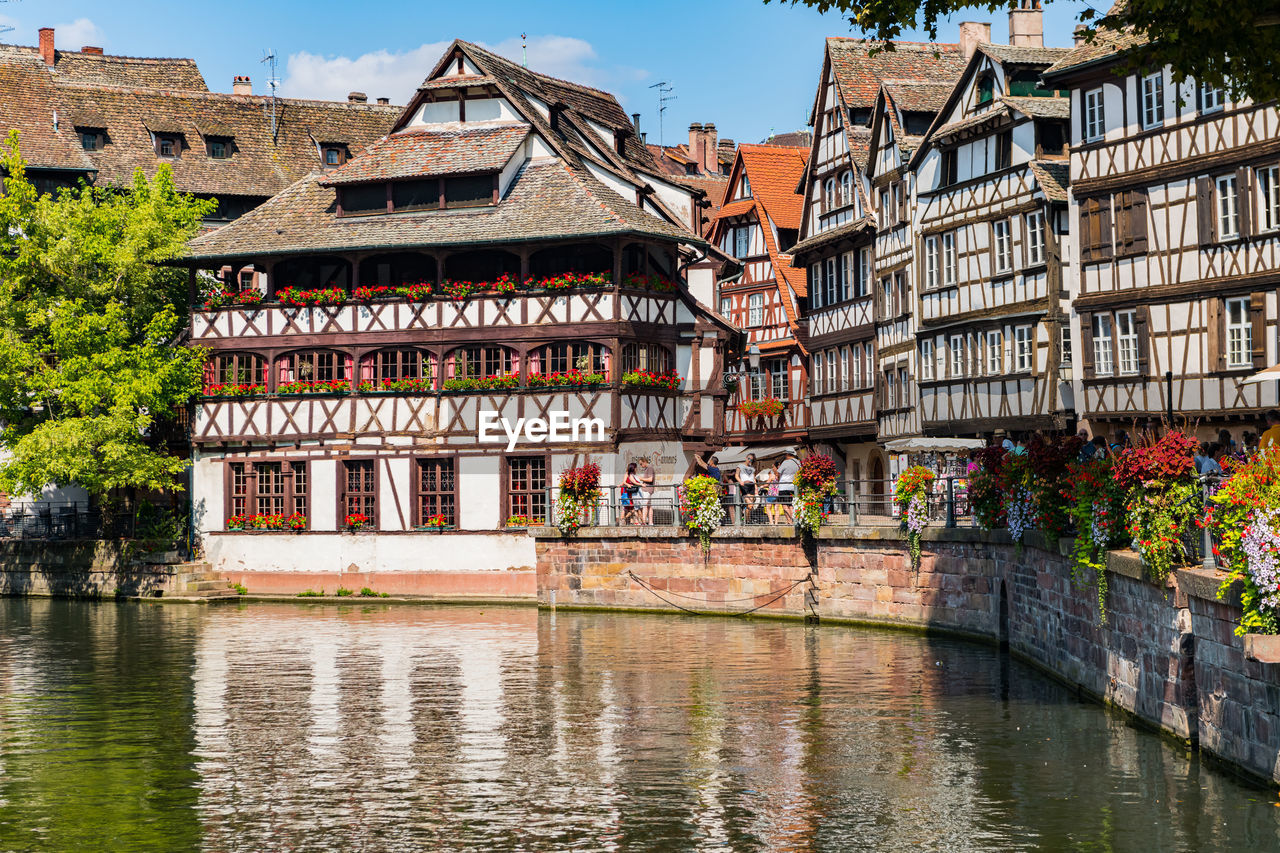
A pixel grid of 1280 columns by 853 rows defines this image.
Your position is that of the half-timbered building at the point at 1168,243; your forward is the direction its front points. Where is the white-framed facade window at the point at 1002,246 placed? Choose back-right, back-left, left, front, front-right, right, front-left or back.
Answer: right

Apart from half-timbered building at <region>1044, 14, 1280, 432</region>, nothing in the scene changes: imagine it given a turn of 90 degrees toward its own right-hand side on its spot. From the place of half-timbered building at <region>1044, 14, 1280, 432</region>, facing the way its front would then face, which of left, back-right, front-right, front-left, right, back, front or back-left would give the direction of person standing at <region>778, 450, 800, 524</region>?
front-left

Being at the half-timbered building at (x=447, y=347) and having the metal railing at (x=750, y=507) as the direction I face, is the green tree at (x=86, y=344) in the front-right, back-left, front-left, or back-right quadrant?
back-right

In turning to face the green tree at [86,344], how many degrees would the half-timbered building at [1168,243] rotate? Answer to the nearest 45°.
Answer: approximately 45° to its right

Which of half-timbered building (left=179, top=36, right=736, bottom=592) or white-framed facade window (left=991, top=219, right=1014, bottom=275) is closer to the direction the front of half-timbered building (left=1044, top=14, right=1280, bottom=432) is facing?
the half-timbered building

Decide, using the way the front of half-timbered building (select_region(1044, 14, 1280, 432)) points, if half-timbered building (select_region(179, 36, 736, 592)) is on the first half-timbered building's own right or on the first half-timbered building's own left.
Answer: on the first half-timbered building's own right

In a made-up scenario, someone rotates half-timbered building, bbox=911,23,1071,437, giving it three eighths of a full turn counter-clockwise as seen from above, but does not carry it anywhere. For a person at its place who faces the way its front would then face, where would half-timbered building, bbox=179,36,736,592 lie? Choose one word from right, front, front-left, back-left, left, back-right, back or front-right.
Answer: back

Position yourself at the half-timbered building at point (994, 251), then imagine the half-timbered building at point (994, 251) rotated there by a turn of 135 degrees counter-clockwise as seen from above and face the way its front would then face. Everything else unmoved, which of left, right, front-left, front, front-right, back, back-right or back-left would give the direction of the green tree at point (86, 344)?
back

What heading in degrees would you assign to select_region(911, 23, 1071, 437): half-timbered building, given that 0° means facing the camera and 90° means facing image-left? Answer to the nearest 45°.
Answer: approximately 45°

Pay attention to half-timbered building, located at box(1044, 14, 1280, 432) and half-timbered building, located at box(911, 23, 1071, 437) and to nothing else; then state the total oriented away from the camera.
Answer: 0

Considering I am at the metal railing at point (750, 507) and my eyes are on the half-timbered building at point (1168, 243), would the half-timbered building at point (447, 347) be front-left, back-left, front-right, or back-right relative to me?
back-left

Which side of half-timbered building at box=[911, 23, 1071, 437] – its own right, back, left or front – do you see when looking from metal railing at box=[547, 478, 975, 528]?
front

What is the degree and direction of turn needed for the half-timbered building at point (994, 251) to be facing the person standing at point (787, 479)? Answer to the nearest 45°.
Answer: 0° — it already faces them

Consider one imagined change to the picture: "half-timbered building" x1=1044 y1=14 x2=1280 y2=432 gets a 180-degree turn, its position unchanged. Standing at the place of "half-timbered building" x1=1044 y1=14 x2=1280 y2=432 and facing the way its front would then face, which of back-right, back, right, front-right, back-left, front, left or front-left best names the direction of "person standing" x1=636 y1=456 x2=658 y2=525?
back-left

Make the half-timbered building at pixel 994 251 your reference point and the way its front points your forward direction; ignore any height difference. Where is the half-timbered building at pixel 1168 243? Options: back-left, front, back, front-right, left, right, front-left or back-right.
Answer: left
